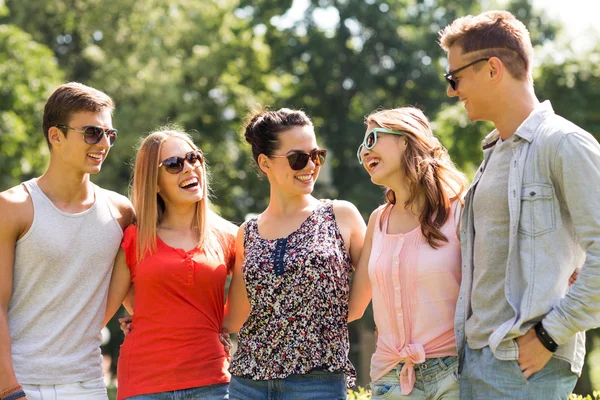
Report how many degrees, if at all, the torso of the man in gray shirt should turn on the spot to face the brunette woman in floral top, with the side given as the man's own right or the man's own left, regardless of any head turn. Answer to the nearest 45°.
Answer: approximately 90° to the man's own right

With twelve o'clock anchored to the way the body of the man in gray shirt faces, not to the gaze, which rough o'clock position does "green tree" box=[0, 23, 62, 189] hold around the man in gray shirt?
The green tree is roughly at 3 o'clock from the man in gray shirt.

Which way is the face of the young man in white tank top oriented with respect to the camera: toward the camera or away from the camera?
toward the camera

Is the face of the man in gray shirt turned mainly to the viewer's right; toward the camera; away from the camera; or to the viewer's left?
to the viewer's left

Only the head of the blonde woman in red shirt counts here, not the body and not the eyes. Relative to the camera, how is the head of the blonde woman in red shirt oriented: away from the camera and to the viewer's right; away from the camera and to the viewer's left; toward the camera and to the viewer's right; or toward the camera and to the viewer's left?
toward the camera and to the viewer's right

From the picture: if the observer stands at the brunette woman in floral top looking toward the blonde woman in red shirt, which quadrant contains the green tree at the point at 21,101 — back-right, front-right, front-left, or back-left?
front-right

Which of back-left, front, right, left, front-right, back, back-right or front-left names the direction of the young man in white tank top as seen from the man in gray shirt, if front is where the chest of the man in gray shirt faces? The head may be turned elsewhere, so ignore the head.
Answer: front-right

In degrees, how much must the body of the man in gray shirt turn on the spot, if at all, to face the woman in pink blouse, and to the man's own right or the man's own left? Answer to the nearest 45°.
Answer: approximately 90° to the man's own right

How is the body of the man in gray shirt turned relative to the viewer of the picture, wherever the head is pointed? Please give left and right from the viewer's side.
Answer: facing the viewer and to the left of the viewer

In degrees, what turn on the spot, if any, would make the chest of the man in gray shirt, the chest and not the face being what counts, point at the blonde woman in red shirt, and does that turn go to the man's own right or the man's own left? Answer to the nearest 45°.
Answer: approximately 45° to the man's own right
